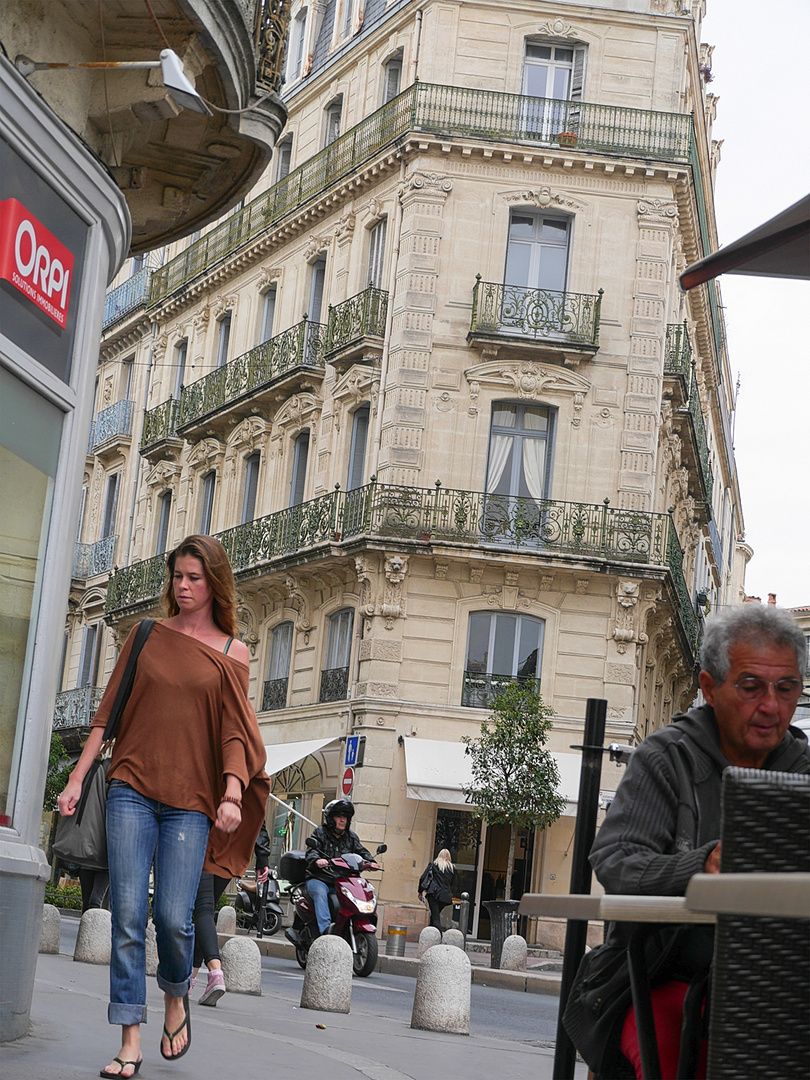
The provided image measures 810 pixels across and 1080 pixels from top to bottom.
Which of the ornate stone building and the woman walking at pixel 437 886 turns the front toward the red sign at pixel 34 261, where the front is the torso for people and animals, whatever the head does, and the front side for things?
the ornate stone building

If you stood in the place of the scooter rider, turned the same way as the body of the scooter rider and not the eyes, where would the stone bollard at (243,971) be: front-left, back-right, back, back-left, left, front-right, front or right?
front-right

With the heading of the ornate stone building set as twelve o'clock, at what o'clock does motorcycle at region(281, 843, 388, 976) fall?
The motorcycle is roughly at 12 o'clock from the ornate stone building.

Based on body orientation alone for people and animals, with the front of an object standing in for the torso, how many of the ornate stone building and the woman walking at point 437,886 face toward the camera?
1

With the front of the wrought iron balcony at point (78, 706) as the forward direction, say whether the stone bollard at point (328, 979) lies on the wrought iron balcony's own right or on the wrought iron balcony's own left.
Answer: on the wrought iron balcony's own left

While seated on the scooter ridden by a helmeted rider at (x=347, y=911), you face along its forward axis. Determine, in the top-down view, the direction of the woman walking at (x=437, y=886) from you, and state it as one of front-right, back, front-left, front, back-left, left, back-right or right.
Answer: back-left

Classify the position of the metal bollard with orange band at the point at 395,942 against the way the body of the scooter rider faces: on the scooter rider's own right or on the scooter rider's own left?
on the scooter rider's own left

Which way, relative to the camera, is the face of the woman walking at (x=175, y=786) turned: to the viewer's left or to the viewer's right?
to the viewer's left
